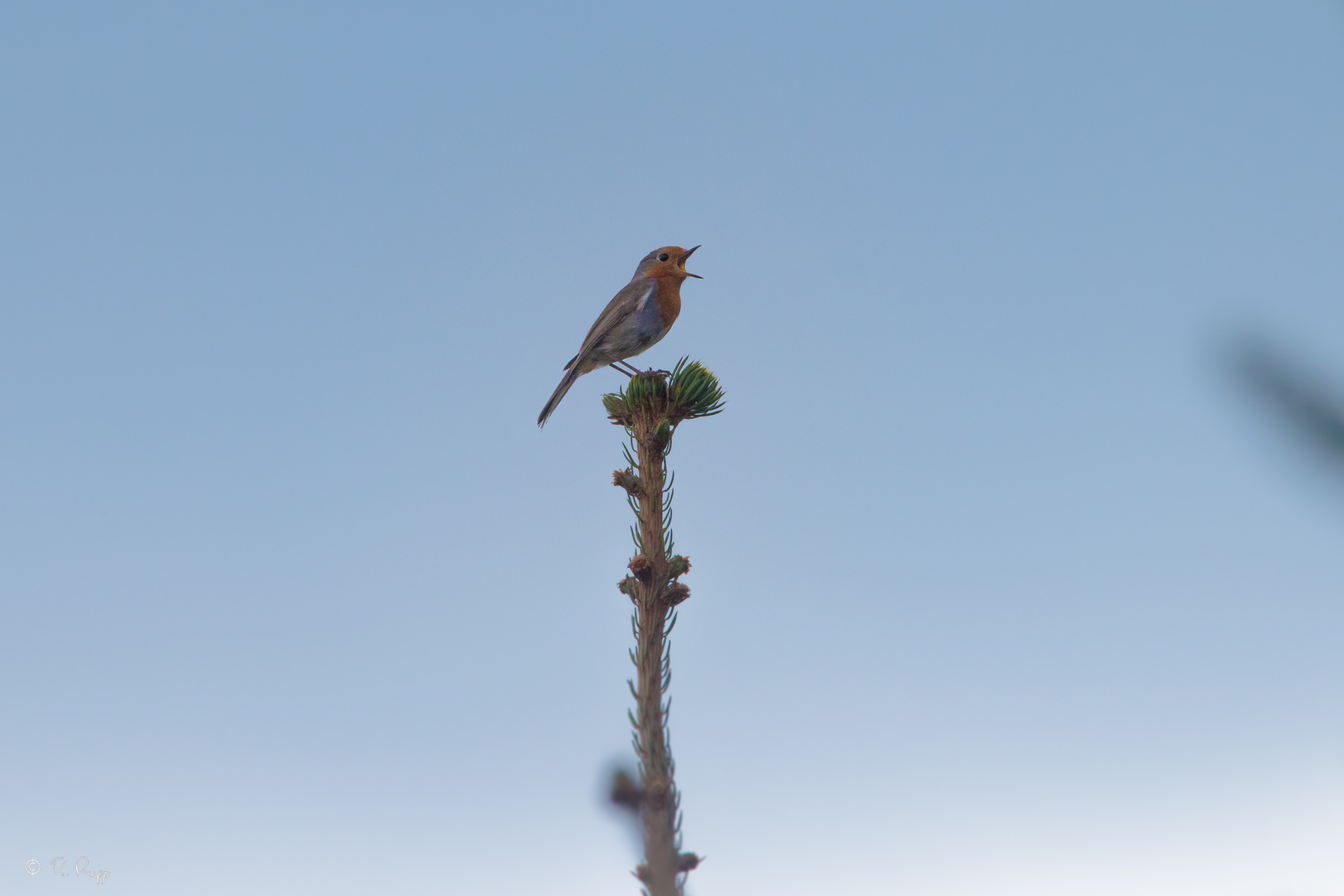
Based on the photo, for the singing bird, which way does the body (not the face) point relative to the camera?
to the viewer's right
